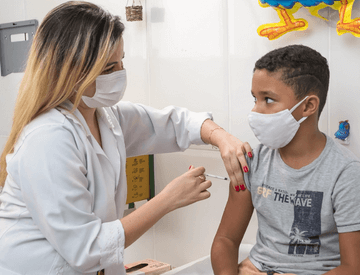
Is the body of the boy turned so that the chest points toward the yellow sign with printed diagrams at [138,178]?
no

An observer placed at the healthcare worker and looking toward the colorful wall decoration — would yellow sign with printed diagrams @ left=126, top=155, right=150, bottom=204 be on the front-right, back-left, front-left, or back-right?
front-left

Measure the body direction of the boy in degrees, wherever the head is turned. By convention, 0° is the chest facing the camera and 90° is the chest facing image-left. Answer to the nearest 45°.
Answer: approximately 45°

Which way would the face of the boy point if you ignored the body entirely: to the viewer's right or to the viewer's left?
to the viewer's left

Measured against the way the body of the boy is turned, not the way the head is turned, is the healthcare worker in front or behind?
in front

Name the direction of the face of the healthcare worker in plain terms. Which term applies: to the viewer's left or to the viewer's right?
to the viewer's right

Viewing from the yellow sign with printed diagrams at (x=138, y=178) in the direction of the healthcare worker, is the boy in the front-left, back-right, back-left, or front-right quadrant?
front-left
